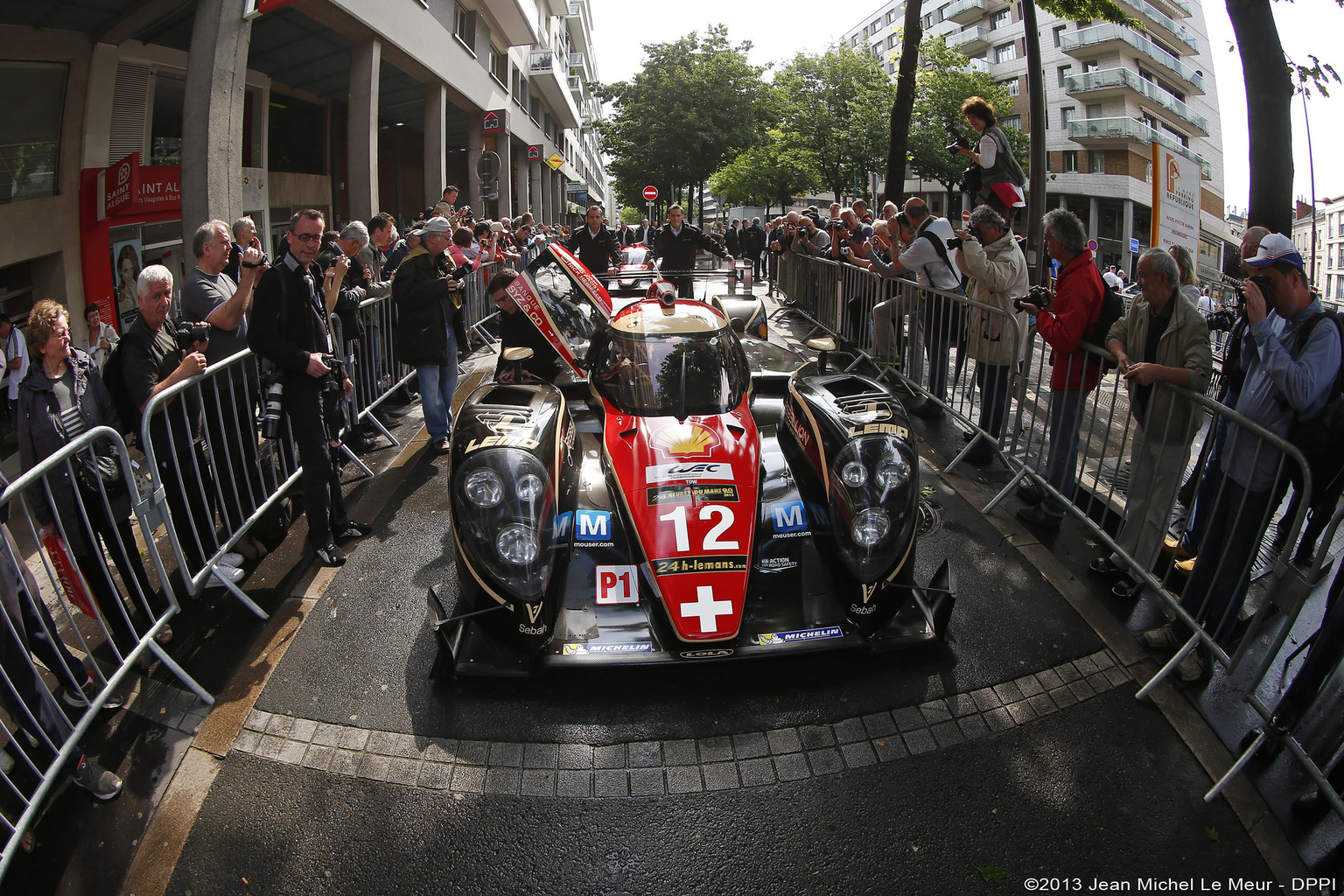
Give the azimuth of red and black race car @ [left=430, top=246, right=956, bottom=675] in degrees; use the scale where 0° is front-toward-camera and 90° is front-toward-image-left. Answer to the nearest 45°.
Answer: approximately 0°

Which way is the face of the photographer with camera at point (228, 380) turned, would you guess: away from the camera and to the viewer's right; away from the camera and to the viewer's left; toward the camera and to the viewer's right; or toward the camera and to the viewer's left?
toward the camera and to the viewer's right

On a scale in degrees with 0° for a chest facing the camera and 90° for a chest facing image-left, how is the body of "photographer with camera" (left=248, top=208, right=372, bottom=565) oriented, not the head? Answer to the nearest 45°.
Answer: approximately 315°

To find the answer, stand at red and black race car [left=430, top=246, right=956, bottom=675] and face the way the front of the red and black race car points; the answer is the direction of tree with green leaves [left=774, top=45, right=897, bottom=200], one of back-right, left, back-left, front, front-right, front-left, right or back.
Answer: back

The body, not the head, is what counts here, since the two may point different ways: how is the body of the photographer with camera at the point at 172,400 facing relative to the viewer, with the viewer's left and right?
facing to the right of the viewer

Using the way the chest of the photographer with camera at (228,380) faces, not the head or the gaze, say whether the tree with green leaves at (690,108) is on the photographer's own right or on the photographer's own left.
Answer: on the photographer's own left

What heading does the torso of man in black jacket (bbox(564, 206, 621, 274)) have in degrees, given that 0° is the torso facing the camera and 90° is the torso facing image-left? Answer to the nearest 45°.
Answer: approximately 0°

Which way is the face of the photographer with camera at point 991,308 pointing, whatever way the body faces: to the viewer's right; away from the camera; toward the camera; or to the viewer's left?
to the viewer's left

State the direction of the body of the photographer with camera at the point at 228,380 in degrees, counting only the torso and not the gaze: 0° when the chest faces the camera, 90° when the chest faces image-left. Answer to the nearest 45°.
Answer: approximately 270°

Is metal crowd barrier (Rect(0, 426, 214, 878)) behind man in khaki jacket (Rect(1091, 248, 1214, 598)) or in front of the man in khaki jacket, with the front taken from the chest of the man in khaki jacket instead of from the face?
in front

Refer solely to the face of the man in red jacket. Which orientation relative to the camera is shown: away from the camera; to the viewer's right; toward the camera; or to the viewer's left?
to the viewer's left

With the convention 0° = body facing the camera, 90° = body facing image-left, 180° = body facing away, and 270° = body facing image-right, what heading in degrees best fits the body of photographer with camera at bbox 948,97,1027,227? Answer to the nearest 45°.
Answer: approximately 90°

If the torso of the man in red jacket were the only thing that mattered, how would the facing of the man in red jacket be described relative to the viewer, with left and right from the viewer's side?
facing to the left of the viewer
